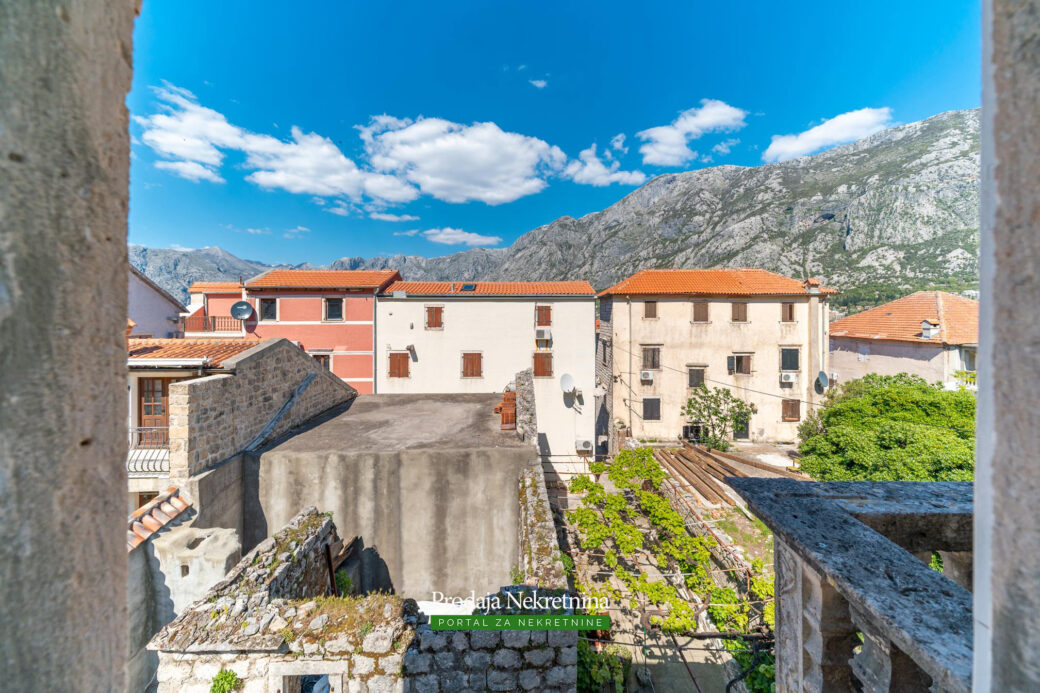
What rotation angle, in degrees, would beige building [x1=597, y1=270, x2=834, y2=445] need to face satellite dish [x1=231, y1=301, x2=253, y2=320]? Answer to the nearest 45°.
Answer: approximately 45° to its right

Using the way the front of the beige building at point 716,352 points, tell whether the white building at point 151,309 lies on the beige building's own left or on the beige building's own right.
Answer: on the beige building's own right

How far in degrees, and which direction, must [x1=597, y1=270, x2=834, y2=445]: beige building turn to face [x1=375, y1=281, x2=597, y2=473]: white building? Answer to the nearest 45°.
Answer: approximately 45° to its right

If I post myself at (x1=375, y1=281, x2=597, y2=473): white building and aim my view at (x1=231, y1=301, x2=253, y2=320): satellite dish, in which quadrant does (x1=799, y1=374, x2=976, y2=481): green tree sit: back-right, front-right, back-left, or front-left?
back-left

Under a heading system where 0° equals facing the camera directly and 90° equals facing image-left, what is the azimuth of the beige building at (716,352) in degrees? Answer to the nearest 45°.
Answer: approximately 0°

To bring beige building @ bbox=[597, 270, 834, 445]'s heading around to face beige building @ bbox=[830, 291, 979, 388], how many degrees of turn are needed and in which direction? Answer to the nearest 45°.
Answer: approximately 90° to its left

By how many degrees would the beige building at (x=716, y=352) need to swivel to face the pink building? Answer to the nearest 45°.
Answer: approximately 45° to its right
